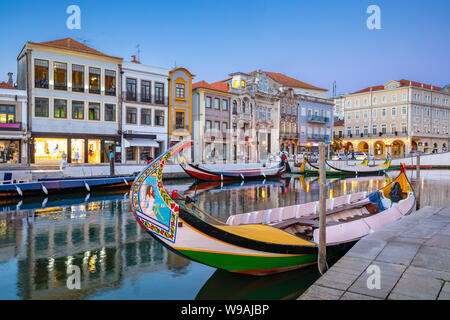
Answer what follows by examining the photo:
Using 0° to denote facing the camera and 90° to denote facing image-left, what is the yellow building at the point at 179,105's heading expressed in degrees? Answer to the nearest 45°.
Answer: approximately 315°

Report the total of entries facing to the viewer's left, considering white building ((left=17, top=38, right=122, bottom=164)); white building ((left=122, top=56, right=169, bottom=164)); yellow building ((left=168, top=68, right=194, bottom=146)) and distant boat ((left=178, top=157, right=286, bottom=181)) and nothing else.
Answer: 1

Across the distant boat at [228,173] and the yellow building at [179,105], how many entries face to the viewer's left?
1

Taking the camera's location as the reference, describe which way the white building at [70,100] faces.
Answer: facing the viewer and to the right of the viewer

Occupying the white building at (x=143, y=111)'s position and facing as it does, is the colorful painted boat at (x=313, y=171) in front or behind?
in front

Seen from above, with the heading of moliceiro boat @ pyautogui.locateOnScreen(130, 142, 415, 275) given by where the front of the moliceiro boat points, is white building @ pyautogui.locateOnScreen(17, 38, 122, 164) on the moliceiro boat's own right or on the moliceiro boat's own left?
on the moliceiro boat's own right

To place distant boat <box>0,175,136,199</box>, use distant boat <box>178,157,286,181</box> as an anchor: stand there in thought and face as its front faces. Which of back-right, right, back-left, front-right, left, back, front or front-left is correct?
front-left

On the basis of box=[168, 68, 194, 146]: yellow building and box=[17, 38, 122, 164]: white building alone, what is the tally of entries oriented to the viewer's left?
0

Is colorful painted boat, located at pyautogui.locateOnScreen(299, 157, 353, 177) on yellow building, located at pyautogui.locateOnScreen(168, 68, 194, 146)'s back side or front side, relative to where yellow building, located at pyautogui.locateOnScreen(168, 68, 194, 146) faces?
on the front side

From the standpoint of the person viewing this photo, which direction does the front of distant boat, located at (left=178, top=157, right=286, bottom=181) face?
facing to the left of the viewer

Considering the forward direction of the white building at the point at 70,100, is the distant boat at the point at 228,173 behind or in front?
in front

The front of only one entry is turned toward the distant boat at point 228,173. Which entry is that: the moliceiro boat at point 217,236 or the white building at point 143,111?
the white building

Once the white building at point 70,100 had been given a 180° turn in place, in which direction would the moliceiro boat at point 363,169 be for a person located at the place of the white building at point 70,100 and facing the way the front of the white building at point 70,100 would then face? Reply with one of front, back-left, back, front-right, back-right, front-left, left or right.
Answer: back-right

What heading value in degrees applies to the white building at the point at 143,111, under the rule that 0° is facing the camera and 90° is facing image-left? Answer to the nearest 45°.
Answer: approximately 315°
